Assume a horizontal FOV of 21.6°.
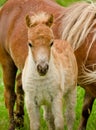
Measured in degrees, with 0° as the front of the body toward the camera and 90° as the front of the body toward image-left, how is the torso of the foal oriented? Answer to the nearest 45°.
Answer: approximately 0°

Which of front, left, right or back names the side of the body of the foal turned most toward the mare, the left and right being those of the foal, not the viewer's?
back
